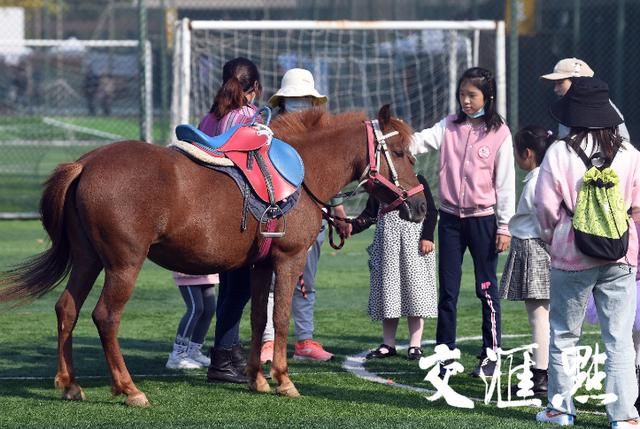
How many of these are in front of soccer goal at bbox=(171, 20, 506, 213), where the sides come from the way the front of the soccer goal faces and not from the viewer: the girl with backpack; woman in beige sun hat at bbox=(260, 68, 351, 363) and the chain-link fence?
2

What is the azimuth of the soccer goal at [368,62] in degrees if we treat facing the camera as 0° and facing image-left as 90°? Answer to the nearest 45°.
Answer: approximately 0°

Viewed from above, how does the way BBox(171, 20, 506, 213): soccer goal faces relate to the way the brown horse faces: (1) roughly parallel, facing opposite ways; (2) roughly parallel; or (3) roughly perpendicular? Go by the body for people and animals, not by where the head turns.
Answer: roughly perpendicular

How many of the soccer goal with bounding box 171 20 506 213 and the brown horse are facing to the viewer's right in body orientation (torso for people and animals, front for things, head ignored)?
1

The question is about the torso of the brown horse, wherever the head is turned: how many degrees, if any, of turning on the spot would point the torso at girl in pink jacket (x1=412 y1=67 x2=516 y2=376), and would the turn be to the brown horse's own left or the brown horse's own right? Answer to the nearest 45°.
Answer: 0° — it already faces them

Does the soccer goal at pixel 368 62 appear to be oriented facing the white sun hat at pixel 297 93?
yes

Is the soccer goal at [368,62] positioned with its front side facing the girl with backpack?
yes

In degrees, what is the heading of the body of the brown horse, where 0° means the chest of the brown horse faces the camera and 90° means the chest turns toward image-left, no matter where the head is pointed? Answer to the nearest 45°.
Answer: approximately 270°

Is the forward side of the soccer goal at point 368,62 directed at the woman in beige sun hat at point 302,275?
yes

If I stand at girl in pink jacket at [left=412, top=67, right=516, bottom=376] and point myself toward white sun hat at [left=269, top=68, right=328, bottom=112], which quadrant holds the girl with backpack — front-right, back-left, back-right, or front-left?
back-left

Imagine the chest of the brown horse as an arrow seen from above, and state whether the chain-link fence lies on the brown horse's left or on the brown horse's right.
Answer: on the brown horse's left

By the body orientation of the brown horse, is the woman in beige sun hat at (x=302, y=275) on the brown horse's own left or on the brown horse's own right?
on the brown horse's own left

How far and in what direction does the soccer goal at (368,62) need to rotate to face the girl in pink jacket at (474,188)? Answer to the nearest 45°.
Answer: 0° — it already faces them
